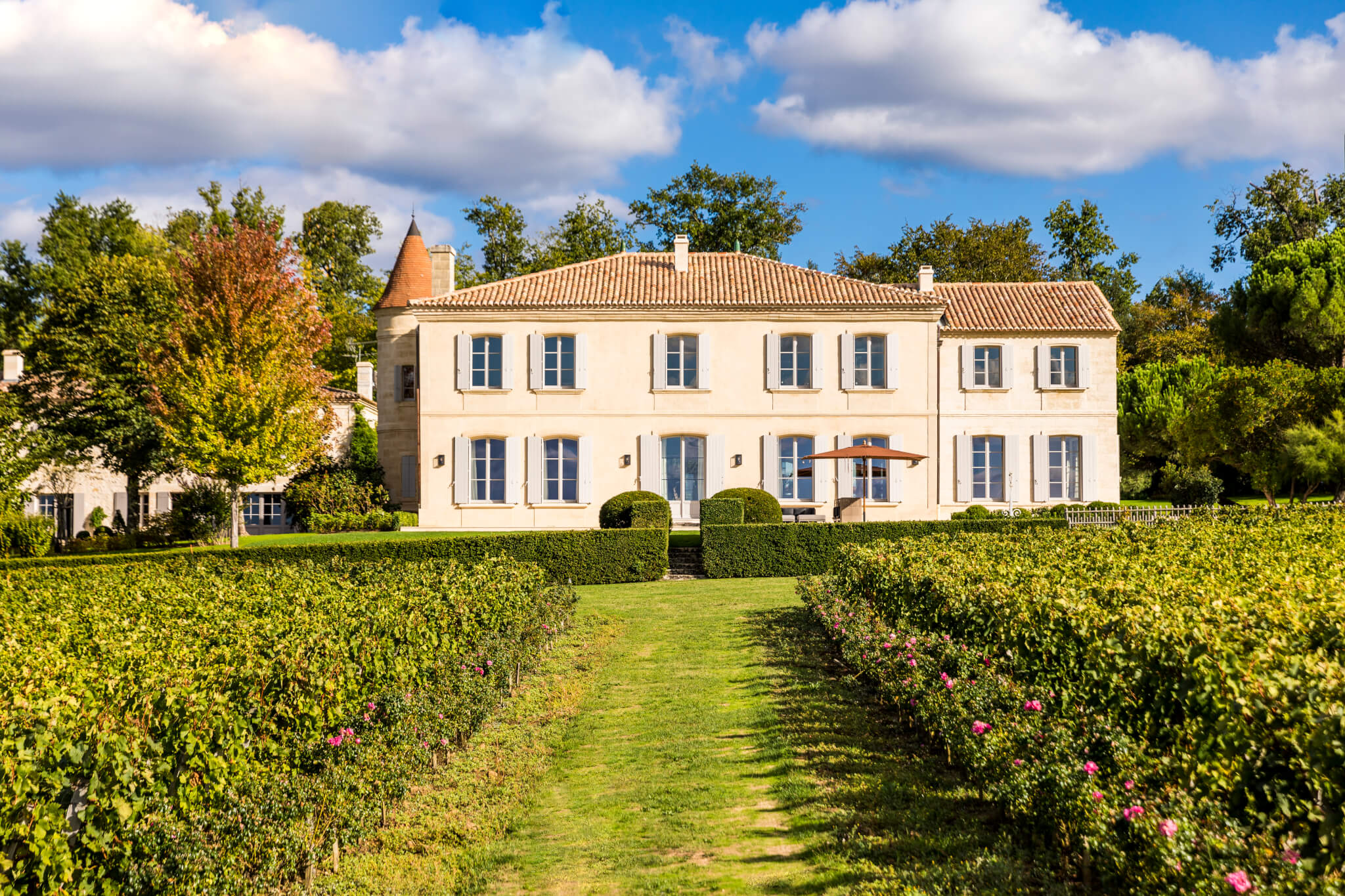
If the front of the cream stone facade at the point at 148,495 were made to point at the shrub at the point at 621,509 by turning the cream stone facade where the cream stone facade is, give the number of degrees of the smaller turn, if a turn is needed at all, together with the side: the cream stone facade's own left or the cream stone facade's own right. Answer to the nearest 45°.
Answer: approximately 45° to the cream stone facade's own left

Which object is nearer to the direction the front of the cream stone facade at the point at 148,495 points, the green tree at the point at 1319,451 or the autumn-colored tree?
the autumn-colored tree

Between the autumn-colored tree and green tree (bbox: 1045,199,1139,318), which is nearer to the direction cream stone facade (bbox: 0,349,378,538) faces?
the autumn-colored tree

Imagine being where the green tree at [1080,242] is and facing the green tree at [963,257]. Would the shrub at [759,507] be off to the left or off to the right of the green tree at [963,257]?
left

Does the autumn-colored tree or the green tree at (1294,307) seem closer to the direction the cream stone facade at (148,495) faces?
the autumn-colored tree

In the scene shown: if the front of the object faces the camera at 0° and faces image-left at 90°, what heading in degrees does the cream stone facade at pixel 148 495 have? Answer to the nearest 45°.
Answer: approximately 0°

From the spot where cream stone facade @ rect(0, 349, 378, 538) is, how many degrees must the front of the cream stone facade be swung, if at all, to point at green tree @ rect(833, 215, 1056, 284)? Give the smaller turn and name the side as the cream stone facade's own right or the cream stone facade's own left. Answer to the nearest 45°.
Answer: approximately 90° to the cream stone facade's own left
